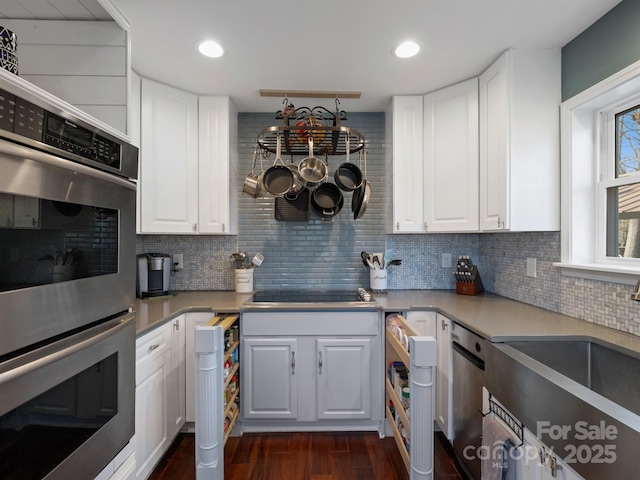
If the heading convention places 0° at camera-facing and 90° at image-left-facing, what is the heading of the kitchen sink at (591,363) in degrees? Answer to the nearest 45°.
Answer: approximately 45°

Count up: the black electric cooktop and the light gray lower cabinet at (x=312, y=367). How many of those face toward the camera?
2

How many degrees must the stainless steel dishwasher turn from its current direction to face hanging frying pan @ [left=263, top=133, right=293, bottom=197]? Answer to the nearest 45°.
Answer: approximately 45° to its right

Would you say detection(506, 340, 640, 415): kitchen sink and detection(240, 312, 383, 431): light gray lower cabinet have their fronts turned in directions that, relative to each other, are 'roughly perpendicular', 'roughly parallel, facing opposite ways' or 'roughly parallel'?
roughly perpendicular

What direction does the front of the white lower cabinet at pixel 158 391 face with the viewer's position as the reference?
facing the viewer and to the right of the viewer

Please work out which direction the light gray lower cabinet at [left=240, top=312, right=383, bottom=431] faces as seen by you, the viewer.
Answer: facing the viewer

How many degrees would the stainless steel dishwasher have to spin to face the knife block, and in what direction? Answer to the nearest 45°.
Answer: approximately 135° to its right

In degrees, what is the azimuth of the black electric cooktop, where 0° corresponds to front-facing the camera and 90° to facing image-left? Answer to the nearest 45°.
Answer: approximately 0°

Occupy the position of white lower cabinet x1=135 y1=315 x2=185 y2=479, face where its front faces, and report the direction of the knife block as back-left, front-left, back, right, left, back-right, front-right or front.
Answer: front-left

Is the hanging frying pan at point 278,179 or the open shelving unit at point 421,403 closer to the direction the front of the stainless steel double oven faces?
the open shelving unit

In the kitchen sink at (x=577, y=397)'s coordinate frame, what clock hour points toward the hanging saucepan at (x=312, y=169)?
The hanging saucepan is roughly at 2 o'clock from the kitchen sink.

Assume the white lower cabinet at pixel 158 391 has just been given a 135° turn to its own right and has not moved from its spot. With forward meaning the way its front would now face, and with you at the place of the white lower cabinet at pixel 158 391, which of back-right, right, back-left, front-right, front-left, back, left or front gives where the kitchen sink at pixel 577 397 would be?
back-left

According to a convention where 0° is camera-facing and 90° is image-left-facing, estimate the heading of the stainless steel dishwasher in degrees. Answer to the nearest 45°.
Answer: approximately 45°

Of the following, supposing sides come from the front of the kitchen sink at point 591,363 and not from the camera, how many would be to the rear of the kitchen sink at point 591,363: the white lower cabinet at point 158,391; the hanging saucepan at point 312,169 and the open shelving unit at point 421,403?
0
